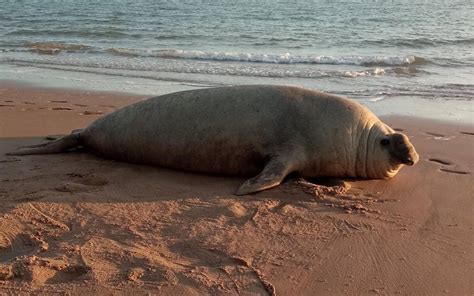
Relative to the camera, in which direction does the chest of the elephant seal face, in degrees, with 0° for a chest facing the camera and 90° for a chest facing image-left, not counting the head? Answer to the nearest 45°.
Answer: approximately 270°
